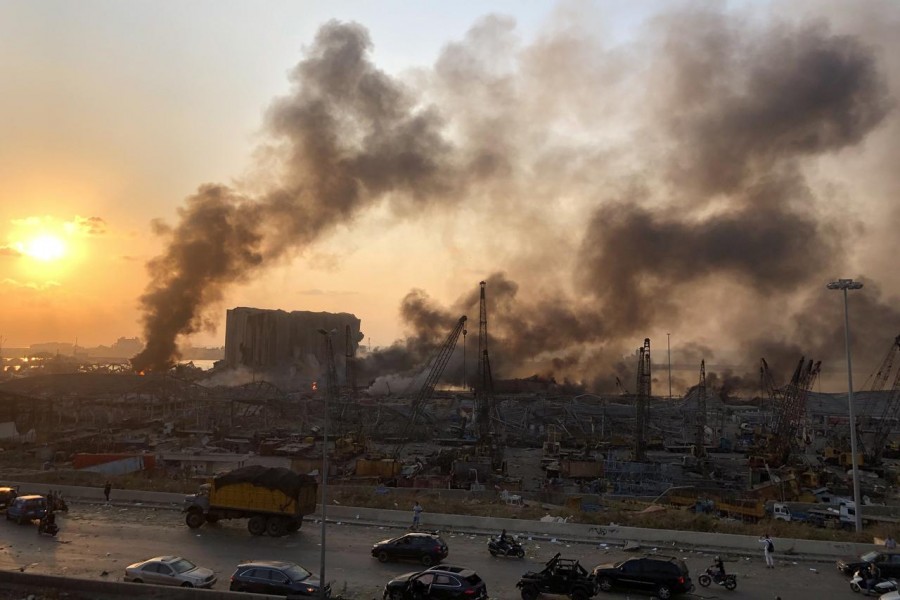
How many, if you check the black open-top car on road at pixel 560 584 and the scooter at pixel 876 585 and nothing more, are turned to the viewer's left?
2

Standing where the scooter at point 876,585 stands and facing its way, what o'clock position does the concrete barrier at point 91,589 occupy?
The concrete barrier is roughly at 11 o'clock from the scooter.

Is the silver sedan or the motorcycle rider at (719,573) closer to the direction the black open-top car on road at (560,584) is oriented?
the silver sedan

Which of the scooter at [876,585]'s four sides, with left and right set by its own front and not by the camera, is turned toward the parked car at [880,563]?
right

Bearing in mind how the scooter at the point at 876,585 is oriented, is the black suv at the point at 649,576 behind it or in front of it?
in front

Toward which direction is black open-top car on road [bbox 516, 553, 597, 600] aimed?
to the viewer's left

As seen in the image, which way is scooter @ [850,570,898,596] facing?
to the viewer's left
